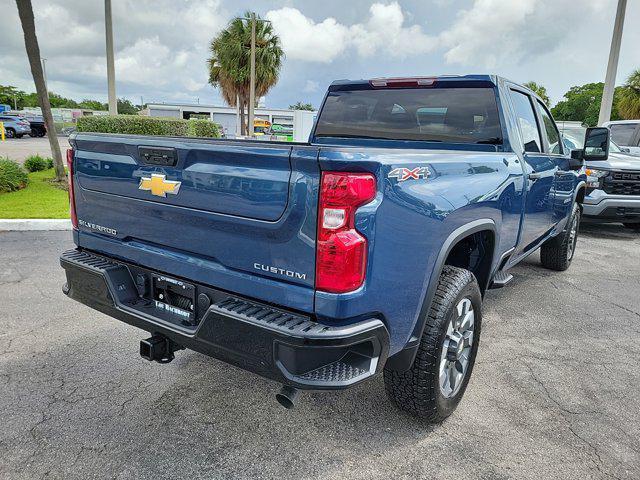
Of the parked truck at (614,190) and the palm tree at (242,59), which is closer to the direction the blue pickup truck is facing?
the parked truck

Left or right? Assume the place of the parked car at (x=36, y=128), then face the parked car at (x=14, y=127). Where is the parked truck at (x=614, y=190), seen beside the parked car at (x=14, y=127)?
left

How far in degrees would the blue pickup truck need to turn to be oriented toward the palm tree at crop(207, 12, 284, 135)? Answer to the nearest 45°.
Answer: approximately 45° to its left

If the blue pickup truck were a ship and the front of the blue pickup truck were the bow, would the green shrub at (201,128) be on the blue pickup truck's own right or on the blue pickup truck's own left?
on the blue pickup truck's own left

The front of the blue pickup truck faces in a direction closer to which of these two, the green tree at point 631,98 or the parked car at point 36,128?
the green tree

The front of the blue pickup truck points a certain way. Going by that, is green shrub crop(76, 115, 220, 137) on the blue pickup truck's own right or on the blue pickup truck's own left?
on the blue pickup truck's own left

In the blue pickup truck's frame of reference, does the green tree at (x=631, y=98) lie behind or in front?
in front

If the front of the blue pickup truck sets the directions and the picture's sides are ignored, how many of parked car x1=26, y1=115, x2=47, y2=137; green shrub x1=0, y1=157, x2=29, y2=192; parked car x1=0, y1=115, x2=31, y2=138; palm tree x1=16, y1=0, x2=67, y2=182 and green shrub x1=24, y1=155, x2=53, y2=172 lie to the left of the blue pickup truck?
5

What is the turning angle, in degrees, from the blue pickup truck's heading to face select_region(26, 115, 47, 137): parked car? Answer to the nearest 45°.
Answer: approximately 90° to its left

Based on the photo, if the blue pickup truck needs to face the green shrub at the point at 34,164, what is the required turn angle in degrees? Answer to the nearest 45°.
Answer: approximately 90° to its left

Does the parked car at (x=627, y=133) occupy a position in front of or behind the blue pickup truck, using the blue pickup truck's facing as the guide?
in front

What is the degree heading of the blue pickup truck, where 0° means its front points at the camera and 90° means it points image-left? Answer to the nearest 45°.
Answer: approximately 225°

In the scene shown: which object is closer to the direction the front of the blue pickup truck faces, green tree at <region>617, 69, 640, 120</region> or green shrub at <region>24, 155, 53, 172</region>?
the green tree
